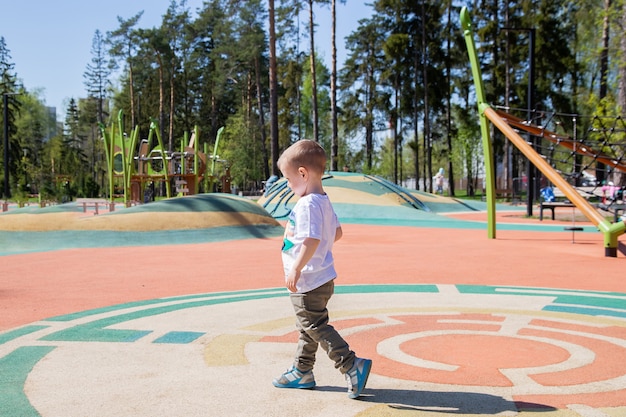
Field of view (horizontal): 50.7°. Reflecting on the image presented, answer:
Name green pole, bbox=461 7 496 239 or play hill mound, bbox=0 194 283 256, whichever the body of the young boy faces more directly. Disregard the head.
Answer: the play hill mound

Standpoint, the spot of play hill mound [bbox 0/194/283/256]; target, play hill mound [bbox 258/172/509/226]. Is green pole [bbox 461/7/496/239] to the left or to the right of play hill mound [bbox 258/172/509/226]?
right

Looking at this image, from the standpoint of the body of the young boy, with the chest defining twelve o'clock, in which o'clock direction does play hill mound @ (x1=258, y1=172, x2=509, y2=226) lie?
The play hill mound is roughly at 3 o'clock from the young boy.

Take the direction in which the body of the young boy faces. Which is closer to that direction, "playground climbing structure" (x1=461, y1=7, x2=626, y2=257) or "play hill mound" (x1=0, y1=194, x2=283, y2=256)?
the play hill mound

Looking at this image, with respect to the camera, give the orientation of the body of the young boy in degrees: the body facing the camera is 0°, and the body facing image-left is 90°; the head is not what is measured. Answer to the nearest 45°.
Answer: approximately 90°

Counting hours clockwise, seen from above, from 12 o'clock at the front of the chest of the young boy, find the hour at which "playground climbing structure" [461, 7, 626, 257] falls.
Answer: The playground climbing structure is roughly at 4 o'clock from the young boy.

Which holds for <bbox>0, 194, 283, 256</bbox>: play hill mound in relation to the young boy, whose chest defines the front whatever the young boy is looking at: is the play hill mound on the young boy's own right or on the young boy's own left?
on the young boy's own right

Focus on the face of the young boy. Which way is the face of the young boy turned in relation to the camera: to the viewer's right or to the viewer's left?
to the viewer's left

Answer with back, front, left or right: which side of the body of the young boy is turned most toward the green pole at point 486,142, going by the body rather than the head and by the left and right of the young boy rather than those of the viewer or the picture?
right
